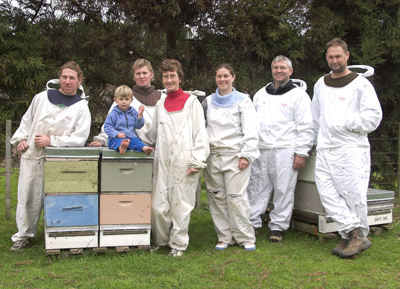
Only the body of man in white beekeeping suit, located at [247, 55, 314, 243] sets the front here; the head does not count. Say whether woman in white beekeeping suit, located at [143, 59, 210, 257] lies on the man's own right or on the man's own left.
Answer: on the man's own right

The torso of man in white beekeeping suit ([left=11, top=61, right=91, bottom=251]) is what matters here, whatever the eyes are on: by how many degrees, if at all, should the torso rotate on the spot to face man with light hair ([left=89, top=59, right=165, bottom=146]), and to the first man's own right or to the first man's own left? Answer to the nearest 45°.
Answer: approximately 90° to the first man's own left

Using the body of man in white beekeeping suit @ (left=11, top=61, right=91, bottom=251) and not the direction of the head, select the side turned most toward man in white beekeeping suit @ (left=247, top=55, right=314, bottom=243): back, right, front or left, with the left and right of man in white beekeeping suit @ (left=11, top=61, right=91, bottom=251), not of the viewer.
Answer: left

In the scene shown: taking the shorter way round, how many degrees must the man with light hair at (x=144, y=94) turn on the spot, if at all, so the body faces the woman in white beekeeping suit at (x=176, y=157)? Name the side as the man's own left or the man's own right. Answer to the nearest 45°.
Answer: approximately 45° to the man's own left

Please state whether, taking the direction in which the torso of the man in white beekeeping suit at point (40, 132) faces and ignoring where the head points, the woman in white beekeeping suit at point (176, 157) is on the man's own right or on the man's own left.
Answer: on the man's own left

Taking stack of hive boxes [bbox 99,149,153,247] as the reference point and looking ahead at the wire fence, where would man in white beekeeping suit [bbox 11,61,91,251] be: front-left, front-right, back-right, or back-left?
back-left

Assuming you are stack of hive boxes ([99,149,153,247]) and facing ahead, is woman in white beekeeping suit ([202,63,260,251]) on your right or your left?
on your left

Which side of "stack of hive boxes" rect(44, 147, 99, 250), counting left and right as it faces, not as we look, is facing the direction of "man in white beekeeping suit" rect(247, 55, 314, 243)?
left
